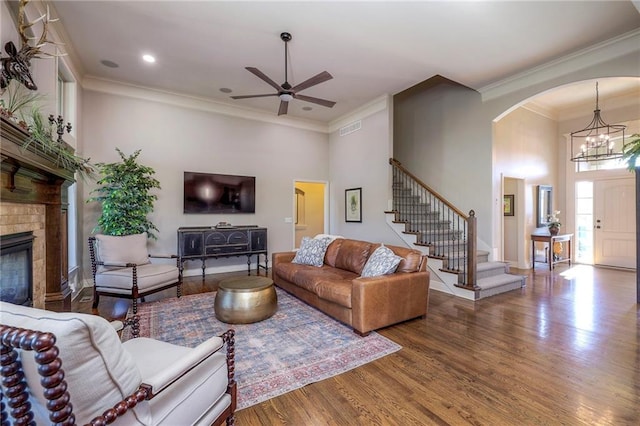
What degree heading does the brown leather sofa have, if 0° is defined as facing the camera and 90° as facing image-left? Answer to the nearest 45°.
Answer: approximately 45°

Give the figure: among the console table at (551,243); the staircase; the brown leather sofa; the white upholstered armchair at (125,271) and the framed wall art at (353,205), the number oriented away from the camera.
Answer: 0

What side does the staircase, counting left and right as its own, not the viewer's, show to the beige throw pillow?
right

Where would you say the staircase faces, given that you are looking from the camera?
facing the viewer and to the right of the viewer

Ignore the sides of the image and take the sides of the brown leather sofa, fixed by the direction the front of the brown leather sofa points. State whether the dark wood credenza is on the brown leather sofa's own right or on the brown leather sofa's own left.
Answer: on the brown leather sofa's own right

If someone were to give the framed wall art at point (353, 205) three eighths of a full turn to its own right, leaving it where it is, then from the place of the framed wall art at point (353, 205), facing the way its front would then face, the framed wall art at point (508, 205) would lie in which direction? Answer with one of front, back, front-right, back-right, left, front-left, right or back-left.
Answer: right

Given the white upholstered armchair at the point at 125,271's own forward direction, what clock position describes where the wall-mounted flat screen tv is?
The wall-mounted flat screen tv is roughly at 9 o'clock from the white upholstered armchair.

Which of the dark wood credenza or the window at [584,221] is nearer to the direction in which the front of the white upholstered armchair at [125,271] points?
the window

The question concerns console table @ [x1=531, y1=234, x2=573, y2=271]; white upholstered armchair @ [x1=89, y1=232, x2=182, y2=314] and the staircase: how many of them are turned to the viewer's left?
0

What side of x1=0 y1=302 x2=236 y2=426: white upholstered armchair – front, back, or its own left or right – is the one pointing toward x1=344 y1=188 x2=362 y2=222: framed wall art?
front

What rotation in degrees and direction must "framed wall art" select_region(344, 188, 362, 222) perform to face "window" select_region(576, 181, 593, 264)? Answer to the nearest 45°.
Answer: approximately 135° to its left

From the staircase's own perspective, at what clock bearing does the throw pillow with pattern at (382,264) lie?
The throw pillow with pattern is roughly at 2 o'clock from the staircase.

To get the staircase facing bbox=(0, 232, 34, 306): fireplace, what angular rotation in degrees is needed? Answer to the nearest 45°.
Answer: approximately 90° to its right

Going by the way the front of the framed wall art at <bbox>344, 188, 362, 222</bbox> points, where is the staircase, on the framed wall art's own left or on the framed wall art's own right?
on the framed wall art's own left

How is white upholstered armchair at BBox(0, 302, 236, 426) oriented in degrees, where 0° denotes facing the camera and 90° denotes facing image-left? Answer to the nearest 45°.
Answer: approximately 225°

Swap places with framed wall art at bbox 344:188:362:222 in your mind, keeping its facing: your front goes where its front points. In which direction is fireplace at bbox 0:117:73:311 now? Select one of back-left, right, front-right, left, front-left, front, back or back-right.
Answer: front

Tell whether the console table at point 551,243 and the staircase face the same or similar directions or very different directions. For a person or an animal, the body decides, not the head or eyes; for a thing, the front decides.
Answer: same or similar directions

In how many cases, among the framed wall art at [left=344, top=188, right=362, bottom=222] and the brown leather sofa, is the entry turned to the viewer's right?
0

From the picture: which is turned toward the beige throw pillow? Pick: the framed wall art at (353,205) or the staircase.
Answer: the framed wall art

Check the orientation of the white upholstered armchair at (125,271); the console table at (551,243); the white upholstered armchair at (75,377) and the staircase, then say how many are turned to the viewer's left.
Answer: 0

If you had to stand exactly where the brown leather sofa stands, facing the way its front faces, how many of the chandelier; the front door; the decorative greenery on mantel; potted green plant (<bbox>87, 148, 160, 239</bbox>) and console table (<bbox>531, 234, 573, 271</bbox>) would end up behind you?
3
